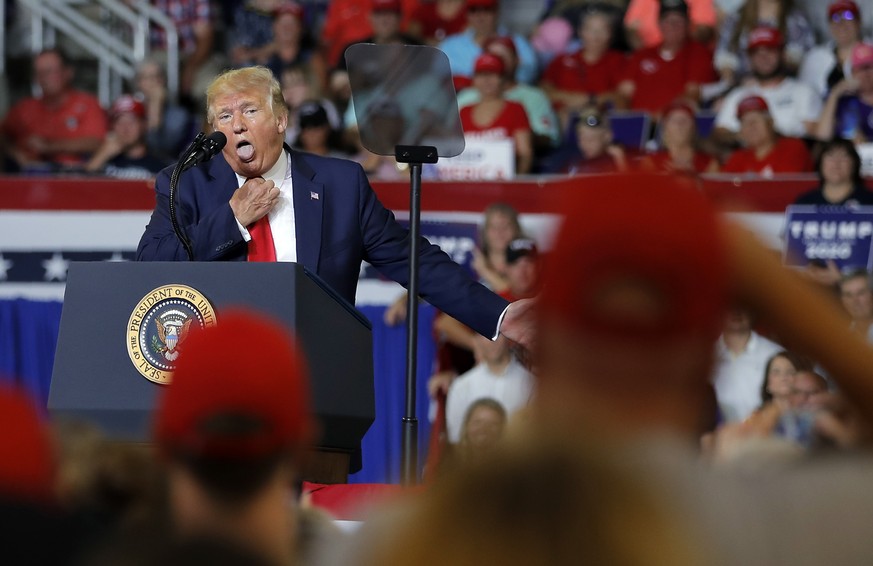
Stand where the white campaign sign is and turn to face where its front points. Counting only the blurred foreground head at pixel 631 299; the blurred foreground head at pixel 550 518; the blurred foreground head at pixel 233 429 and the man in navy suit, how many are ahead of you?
4

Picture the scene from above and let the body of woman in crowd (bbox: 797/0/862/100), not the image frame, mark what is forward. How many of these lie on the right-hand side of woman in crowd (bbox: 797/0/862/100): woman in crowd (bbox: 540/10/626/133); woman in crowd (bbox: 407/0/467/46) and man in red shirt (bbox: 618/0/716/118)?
3

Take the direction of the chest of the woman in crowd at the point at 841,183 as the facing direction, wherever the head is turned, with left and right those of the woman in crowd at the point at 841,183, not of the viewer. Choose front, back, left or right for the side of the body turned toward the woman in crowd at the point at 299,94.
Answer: right

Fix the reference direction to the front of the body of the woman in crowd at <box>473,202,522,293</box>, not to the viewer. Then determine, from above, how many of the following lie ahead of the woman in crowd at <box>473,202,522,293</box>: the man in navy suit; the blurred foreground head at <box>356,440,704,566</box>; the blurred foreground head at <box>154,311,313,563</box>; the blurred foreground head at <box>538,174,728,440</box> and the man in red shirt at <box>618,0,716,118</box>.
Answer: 4

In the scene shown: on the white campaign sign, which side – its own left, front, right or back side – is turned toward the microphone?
front

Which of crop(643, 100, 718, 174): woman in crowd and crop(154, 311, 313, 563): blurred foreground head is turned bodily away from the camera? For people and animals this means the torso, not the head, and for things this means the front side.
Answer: the blurred foreground head

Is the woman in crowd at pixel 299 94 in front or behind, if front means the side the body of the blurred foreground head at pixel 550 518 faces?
in front

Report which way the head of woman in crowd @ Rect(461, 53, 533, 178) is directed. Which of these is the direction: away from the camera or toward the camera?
toward the camera

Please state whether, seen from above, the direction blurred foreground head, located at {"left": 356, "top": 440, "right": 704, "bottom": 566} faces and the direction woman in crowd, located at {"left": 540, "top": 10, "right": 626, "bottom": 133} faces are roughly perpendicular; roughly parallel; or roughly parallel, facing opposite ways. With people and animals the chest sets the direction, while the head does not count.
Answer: roughly parallel, facing opposite ways

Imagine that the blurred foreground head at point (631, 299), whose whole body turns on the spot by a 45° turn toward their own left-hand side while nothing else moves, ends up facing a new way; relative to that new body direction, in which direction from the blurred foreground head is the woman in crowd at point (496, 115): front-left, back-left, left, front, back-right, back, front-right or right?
front-right

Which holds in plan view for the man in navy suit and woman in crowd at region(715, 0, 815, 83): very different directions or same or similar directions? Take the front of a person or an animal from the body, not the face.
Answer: same or similar directions

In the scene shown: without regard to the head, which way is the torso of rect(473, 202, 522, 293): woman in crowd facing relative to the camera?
toward the camera

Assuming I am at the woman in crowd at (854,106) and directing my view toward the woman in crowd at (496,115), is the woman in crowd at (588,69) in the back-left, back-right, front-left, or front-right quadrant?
front-right

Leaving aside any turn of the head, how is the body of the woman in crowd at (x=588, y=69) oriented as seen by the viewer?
toward the camera
